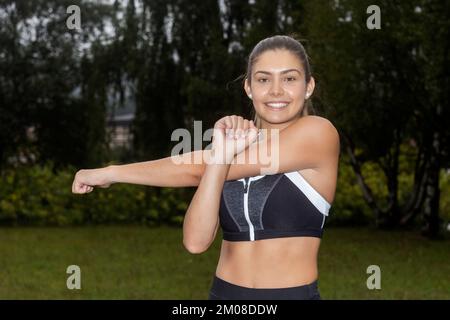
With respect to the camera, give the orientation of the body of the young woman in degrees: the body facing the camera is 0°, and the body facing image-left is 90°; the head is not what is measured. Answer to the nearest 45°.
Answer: approximately 45°

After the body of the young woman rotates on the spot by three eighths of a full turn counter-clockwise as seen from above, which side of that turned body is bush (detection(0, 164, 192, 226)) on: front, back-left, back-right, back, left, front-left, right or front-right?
left
